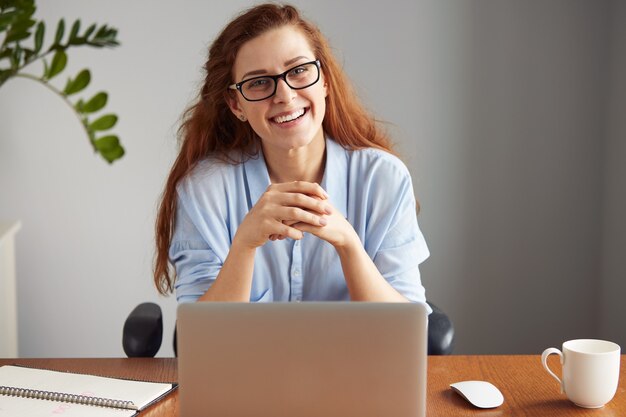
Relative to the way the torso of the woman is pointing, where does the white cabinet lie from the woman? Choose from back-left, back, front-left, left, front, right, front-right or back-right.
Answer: back-right

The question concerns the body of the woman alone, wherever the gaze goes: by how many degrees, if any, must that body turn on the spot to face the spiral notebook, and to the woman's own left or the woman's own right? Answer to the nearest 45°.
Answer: approximately 45° to the woman's own right

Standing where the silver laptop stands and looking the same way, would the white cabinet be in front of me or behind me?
in front

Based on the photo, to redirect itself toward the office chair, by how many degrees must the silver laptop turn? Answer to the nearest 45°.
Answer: approximately 45° to its left

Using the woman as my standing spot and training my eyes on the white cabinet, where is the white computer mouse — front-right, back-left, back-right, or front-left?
back-left

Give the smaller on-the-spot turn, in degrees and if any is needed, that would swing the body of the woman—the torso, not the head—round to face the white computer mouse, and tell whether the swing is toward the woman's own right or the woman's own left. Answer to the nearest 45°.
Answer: approximately 45° to the woman's own left

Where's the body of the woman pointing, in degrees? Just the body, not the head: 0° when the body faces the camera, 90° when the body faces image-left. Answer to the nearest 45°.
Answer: approximately 0°

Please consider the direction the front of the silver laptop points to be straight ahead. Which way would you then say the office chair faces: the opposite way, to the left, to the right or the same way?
the opposite way

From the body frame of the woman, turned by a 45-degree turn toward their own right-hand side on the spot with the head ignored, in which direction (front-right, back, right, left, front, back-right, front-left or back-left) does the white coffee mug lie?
left

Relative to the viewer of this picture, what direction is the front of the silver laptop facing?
facing away from the viewer

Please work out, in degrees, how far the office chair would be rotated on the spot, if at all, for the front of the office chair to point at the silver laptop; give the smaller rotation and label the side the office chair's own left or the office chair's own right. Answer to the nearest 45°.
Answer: approximately 45° to the office chair's own left
